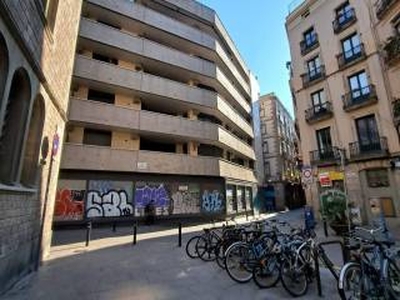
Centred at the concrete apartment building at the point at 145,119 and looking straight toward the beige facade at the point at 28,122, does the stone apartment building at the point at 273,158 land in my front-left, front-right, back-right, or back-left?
back-left

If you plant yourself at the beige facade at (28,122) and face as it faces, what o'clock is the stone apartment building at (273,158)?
The stone apartment building is roughly at 11 o'clock from the beige facade.

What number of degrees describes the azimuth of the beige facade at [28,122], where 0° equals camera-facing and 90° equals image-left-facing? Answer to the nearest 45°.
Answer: approximately 270°

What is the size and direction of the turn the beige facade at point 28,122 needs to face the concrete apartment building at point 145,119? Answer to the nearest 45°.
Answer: approximately 45° to its left
